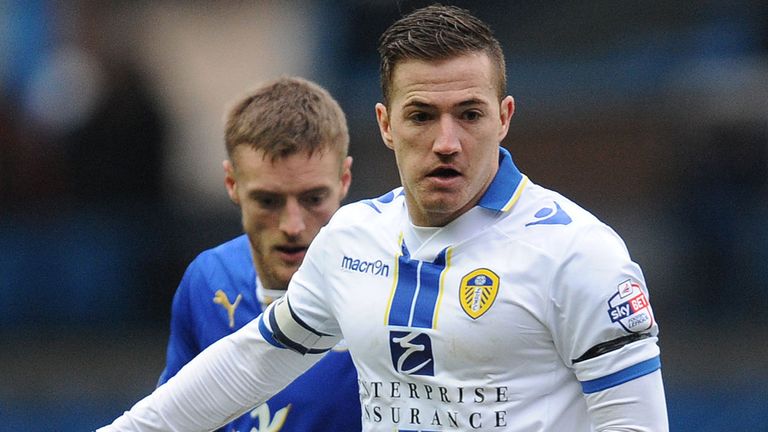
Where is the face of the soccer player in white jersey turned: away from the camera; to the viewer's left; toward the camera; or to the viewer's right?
toward the camera

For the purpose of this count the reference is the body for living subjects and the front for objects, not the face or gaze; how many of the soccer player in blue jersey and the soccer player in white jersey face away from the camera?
0

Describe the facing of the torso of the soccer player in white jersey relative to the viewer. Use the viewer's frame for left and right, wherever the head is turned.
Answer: facing the viewer and to the left of the viewer

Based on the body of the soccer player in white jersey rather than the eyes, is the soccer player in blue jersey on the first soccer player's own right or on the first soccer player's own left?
on the first soccer player's own right

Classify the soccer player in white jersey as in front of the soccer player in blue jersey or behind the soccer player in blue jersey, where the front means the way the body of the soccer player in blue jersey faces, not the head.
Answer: in front

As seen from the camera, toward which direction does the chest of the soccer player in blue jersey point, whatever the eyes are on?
toward the camera
